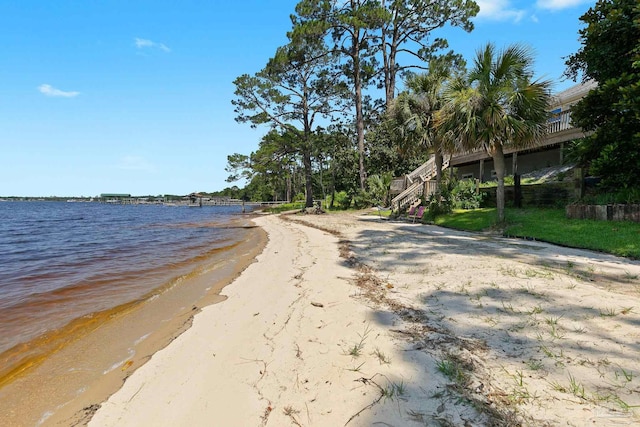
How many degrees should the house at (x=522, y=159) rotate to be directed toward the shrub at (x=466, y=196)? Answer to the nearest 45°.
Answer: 0° — it already faces it

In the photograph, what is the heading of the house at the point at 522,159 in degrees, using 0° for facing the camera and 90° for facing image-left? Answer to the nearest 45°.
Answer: approximately 45°

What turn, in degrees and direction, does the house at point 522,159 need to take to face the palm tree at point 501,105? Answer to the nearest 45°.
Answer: approximately 45° to its left
